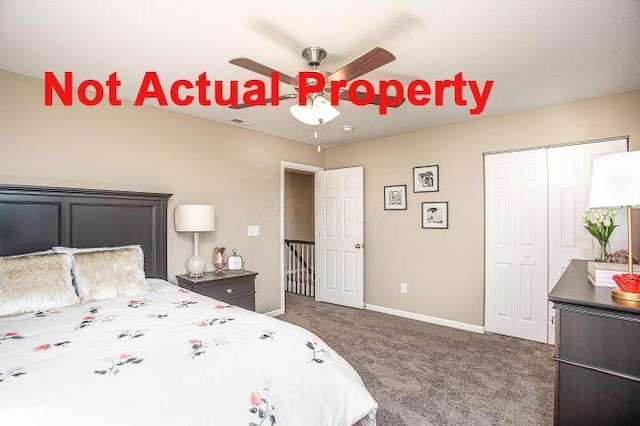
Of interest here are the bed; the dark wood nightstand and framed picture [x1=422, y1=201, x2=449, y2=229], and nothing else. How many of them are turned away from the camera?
0

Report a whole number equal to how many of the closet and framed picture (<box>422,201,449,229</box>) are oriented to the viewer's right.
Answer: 0

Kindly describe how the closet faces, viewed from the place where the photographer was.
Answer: facing the viewer and to the left of the viewer

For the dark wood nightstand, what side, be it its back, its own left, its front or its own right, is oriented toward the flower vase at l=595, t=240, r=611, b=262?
front

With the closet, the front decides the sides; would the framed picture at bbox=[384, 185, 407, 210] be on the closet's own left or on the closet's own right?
on the closet's own right

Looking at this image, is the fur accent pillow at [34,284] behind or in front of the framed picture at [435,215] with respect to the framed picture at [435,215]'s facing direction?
in front

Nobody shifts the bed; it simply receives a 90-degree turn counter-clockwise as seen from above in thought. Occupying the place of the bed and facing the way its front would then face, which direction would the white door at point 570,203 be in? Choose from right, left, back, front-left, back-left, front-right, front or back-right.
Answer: front-right

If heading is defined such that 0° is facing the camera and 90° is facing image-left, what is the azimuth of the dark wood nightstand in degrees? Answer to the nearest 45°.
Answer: approximately 315°

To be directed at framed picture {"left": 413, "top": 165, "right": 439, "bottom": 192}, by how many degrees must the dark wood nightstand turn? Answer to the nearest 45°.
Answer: approximately 45° to its left

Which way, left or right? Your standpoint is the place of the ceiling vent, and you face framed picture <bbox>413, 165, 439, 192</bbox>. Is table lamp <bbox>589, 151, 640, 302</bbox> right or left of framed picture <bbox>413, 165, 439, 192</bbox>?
right

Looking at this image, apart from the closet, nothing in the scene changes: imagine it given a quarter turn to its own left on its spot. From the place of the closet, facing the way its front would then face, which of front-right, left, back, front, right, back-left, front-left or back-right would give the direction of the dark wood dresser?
front-right

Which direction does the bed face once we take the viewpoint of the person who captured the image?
facing the viewer and to the right of the viewer

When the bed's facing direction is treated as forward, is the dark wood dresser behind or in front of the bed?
in front

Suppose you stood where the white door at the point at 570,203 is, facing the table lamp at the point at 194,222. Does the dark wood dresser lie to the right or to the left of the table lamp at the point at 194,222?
left

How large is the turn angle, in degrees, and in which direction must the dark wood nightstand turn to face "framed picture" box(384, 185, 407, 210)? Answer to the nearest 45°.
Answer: approximately 45° to its left

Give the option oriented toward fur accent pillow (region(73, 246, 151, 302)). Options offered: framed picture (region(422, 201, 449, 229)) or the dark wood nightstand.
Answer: the framed picture

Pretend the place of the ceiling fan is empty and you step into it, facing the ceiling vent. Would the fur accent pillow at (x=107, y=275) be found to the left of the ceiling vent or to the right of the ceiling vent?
left
